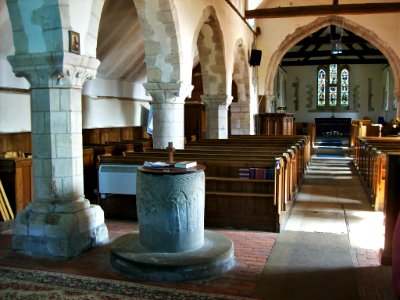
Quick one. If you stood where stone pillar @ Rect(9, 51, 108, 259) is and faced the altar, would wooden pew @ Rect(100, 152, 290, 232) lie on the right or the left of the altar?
right

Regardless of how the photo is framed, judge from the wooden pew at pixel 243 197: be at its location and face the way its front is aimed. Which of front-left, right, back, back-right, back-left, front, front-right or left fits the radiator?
left

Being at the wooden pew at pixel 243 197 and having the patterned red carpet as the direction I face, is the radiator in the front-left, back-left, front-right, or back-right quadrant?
front-right

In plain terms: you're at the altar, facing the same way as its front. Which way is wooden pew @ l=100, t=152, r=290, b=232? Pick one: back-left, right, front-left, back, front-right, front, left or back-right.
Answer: front

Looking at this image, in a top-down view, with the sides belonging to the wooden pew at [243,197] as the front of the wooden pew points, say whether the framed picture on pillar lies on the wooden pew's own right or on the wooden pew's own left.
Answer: on the wooden pew's own left

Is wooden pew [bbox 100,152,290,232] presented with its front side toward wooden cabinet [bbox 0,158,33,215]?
no

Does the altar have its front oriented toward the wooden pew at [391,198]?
yes

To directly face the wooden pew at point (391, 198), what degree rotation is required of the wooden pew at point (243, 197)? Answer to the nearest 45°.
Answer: approximately 135° to its right

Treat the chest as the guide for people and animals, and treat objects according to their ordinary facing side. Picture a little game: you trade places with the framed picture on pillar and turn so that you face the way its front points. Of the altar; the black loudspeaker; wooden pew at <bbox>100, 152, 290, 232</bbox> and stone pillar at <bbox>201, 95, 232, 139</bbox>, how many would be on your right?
0

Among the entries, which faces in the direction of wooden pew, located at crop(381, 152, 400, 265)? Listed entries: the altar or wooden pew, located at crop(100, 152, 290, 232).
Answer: the altar

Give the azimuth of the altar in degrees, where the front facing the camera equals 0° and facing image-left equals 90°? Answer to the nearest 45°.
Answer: approximately 0°

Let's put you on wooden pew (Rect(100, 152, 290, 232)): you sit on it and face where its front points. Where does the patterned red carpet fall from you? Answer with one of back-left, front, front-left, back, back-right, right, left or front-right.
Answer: back-left

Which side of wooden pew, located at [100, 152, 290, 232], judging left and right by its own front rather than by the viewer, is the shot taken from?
back

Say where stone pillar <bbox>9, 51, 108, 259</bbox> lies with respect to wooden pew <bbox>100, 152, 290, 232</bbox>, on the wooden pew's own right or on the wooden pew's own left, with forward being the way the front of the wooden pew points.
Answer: on the wooden pew's own left

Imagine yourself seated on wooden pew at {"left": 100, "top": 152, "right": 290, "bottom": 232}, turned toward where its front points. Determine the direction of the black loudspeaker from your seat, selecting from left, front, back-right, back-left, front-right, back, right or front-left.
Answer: front

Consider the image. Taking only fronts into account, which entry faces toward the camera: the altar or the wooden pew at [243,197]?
the altar

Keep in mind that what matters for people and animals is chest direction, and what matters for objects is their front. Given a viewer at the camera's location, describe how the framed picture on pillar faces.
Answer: facing the viewer and to the right of the viewer

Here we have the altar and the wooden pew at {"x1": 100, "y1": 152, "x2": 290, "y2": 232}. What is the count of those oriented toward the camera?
1
